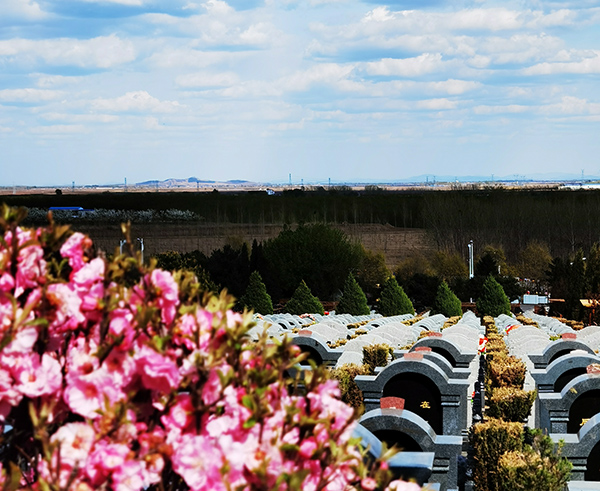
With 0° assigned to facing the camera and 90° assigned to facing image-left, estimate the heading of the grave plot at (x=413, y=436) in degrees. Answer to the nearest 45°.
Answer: approximately 0°

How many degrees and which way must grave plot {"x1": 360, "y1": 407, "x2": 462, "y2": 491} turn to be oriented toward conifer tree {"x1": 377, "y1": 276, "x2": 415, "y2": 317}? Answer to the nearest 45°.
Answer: approximately 180°

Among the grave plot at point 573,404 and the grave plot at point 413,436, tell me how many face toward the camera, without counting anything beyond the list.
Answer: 2

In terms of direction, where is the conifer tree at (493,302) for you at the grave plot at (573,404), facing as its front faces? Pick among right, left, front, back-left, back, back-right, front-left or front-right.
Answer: back

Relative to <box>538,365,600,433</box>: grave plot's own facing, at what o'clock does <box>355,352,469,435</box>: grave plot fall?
<box>355,352,469,435</box>: grave plot is roughly at 3 o'clock from <box>538,365,600,433</box>: grave plot.

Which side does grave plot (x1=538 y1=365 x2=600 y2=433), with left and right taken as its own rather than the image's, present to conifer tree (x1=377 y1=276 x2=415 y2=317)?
back

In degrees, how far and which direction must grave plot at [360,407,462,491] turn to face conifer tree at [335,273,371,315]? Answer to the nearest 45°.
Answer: approximately 180°

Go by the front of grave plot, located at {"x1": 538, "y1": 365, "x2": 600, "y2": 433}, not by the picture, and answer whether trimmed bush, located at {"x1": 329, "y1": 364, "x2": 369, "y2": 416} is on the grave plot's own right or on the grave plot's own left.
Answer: on the grave plot's own right
